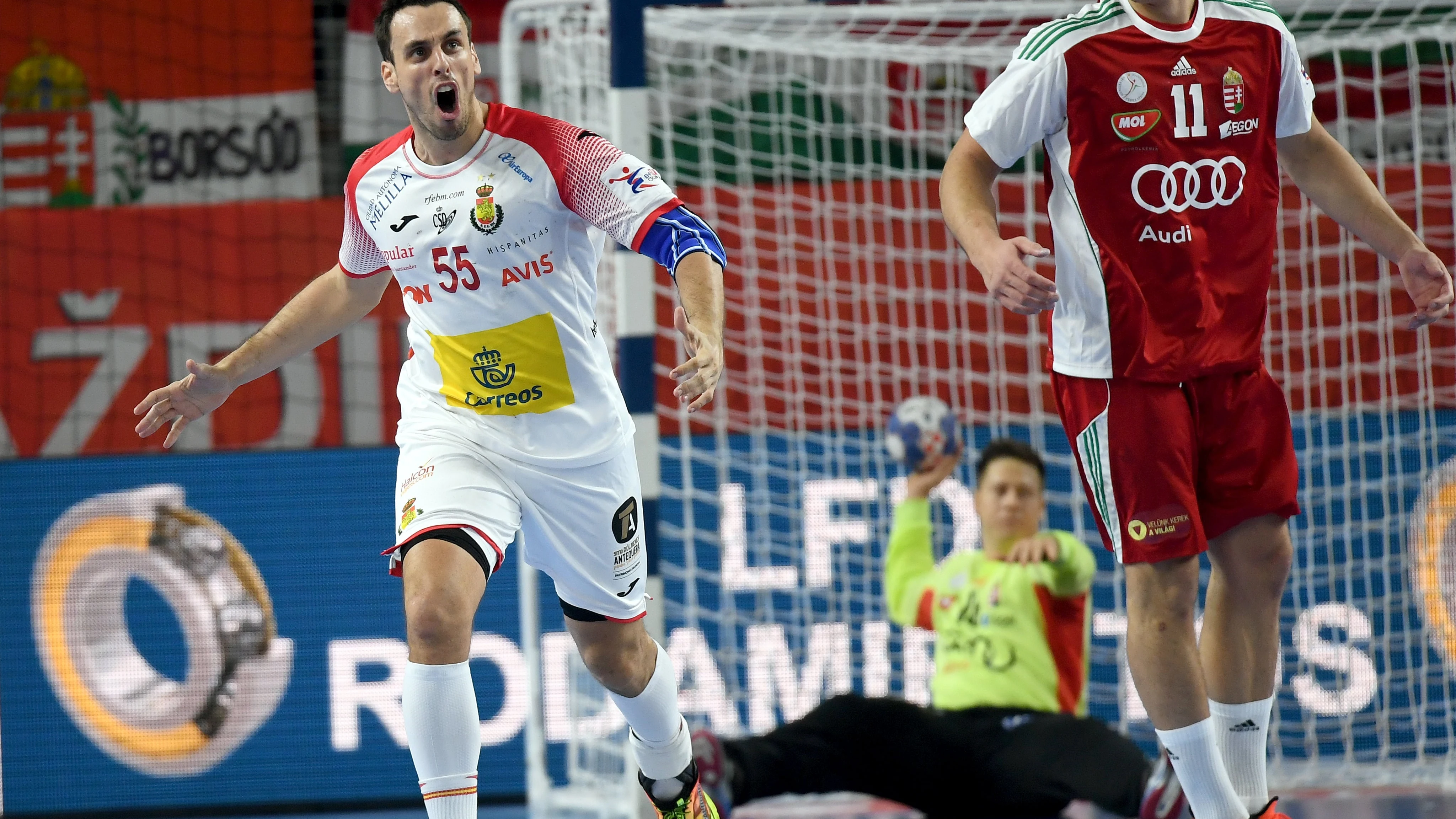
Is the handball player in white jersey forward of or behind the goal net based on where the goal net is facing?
forward

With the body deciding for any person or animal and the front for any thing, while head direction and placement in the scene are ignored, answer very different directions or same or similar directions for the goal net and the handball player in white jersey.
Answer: same or similar directions

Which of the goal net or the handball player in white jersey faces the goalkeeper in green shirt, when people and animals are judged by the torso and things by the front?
the goal net

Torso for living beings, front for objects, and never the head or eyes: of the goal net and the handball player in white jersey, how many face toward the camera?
2

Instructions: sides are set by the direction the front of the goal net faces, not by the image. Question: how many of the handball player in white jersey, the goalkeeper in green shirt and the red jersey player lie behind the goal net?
0

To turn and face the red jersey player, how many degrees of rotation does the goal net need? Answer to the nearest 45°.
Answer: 0° — it already faces them

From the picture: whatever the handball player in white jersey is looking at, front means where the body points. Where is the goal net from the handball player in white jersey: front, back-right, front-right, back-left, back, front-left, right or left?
back-left

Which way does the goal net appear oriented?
toward the camera

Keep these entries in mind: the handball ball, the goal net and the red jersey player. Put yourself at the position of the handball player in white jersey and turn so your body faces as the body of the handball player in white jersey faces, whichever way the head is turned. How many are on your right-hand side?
0

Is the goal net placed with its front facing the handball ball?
yes

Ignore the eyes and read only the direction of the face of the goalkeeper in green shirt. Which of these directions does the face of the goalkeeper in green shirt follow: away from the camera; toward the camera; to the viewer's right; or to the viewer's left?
toward the camera

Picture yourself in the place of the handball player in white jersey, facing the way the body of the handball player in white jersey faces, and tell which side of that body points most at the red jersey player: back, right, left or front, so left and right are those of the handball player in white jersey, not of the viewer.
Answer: left

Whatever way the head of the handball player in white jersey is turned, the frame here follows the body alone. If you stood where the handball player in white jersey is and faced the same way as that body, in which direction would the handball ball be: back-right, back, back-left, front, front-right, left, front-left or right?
back-left

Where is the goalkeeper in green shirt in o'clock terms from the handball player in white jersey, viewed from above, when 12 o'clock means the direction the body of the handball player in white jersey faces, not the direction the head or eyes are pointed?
The goalkeeper in green shirt is roughly at 8 o'clock from the handball player in white jersey.

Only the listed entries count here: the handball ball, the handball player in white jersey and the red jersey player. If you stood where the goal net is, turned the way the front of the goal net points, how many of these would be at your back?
0
